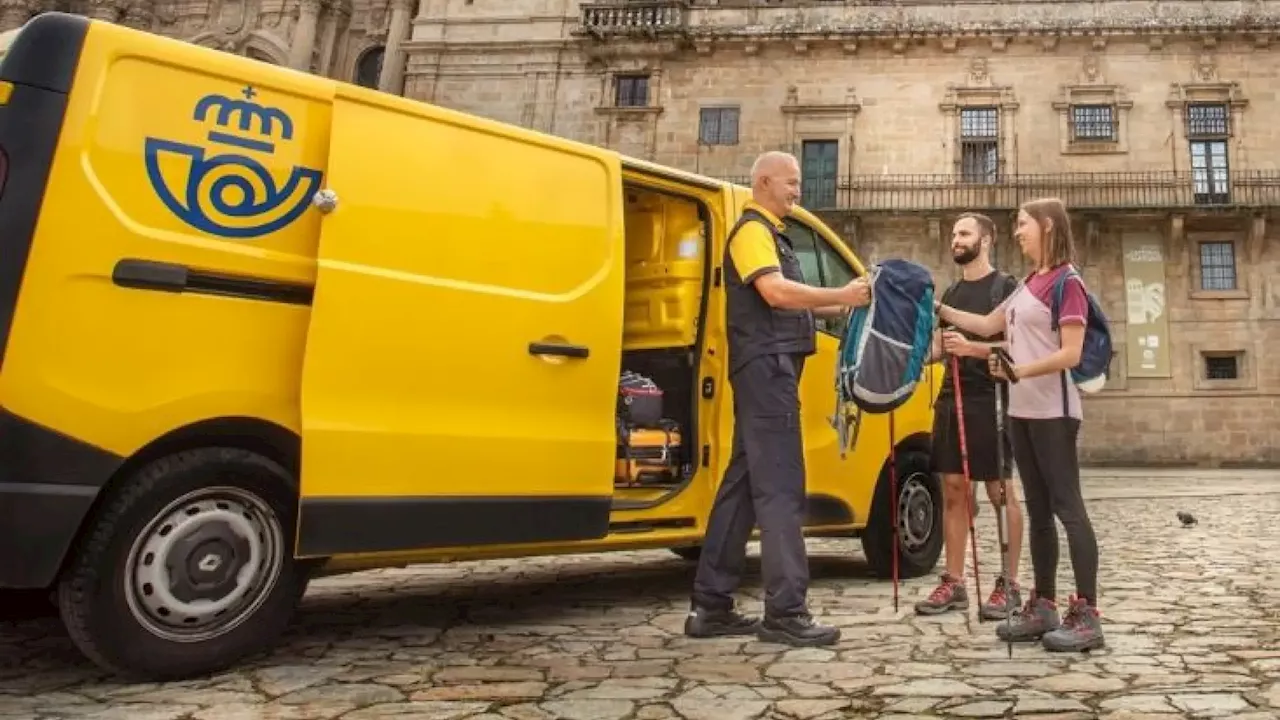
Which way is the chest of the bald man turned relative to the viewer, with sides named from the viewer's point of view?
facing to the right of the viewer

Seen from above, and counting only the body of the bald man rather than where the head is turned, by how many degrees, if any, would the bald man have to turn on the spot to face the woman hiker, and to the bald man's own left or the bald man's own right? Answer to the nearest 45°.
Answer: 0° — they already face them

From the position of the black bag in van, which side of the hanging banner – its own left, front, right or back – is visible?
front

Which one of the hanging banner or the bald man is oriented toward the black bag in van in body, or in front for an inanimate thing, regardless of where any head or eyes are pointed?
the hanging banner

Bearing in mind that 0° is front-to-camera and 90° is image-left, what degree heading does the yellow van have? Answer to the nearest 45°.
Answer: approximately 225°

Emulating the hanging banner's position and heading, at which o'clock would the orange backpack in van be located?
The orange backpack in van is roughly at 12 o'clock from the hanging banner.

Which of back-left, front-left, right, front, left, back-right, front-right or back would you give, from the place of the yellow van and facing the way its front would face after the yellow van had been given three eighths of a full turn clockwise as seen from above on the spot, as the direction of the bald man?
left

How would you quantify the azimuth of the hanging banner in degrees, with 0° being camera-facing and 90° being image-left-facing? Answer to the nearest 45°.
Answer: approximately 0°

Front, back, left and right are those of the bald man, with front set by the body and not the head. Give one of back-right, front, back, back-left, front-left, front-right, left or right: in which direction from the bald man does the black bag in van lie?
back-left

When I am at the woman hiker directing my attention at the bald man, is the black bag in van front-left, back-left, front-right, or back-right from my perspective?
front-right

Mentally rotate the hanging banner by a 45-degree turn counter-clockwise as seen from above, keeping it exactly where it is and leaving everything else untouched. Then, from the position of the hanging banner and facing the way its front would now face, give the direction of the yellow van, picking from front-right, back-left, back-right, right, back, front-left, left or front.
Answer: front-right

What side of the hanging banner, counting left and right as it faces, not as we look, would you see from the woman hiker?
front
